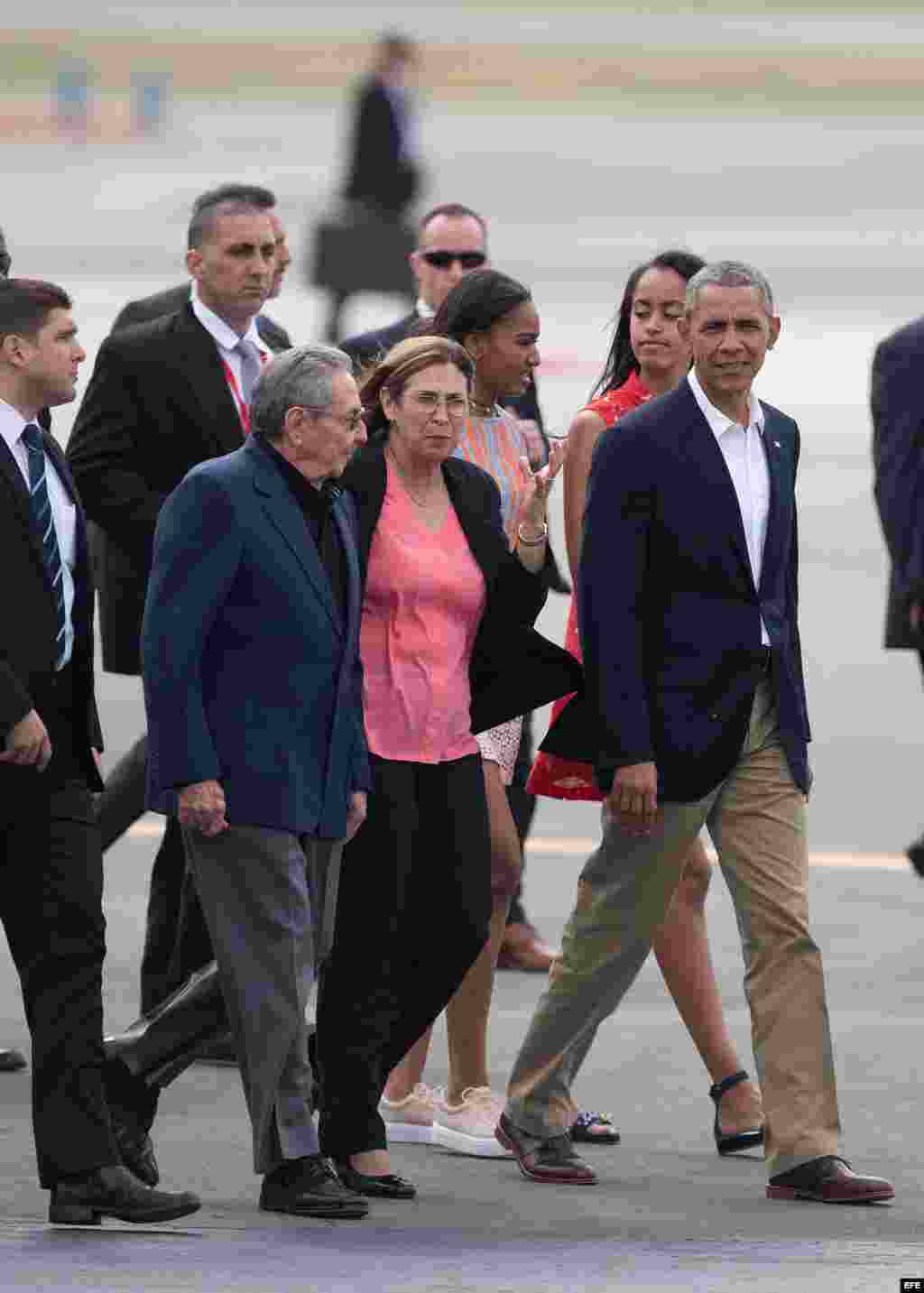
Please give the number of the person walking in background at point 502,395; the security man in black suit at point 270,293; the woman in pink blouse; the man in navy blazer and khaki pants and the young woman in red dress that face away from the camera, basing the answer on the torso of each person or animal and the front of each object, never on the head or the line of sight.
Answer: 0

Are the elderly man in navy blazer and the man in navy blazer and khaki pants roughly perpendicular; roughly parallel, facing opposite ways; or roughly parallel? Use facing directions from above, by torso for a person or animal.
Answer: roughly parallel

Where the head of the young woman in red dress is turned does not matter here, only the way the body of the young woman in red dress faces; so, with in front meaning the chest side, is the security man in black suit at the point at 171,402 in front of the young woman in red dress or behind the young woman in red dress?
behind

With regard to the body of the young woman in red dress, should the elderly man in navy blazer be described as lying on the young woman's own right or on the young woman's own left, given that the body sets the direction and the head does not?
on the young woman's own right

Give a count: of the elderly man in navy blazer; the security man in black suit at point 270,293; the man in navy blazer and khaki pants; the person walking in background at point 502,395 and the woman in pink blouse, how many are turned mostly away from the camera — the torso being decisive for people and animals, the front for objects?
0

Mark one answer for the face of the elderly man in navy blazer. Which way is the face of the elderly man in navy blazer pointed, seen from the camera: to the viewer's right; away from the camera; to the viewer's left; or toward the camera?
to the viewer's right

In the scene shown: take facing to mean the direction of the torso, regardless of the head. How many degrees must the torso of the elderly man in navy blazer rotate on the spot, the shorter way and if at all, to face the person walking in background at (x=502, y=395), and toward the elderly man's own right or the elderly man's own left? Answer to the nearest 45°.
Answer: approximately 135° to the elderly man's own left

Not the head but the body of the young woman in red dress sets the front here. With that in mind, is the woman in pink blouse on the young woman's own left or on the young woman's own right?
on the young woman's own right

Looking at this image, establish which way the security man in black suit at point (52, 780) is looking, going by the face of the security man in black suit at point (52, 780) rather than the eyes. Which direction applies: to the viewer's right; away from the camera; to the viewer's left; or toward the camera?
to the viewer's right

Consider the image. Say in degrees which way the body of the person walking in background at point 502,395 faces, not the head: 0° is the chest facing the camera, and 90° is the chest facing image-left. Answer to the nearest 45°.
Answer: approximately 315°

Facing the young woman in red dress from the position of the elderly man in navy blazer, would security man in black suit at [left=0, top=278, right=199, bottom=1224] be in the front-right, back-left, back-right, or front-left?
back-left

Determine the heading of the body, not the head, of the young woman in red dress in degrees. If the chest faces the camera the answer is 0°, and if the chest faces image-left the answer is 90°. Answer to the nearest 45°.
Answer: approximately 315°
